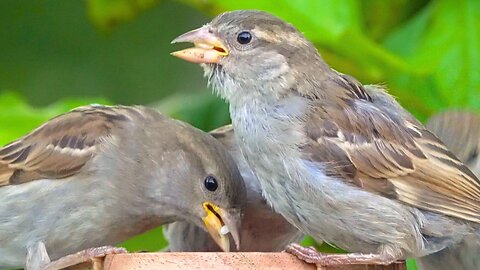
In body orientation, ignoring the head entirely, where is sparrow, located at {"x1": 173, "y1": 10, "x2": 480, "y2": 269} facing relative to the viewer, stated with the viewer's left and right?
facing to the left of the viewer

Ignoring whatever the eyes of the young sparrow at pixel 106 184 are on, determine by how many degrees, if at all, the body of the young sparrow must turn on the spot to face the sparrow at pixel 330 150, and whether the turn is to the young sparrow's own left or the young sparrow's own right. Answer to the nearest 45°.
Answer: approximately 45° to the young sparrow's own right

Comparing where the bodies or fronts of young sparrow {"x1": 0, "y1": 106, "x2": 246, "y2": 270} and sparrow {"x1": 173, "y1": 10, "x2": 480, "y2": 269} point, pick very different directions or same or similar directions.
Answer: very different directions

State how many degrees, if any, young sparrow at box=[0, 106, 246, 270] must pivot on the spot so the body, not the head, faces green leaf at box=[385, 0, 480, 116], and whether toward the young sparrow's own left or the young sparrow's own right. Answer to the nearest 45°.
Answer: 0° — it already faces it

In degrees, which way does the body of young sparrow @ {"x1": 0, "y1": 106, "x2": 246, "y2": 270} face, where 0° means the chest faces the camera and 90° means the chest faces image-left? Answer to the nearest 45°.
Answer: approximately 270°

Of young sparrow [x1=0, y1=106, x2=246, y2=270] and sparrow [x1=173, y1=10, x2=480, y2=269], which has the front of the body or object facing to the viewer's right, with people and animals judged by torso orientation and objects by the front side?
the young sparrow

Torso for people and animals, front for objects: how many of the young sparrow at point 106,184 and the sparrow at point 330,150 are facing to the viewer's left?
1
